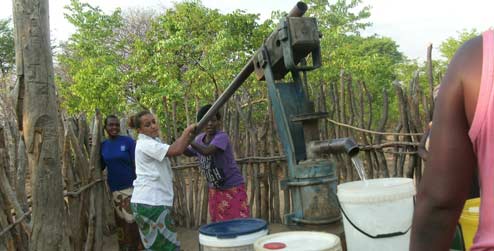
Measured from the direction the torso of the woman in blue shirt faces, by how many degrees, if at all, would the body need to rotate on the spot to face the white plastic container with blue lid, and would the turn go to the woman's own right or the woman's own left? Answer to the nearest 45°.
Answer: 0° — they already face it

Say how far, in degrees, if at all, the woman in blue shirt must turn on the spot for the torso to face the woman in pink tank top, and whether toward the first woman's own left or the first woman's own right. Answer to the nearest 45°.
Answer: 0° — they already face them

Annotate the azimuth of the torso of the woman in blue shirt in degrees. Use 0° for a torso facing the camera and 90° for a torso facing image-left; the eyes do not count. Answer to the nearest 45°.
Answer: approximately 0°
